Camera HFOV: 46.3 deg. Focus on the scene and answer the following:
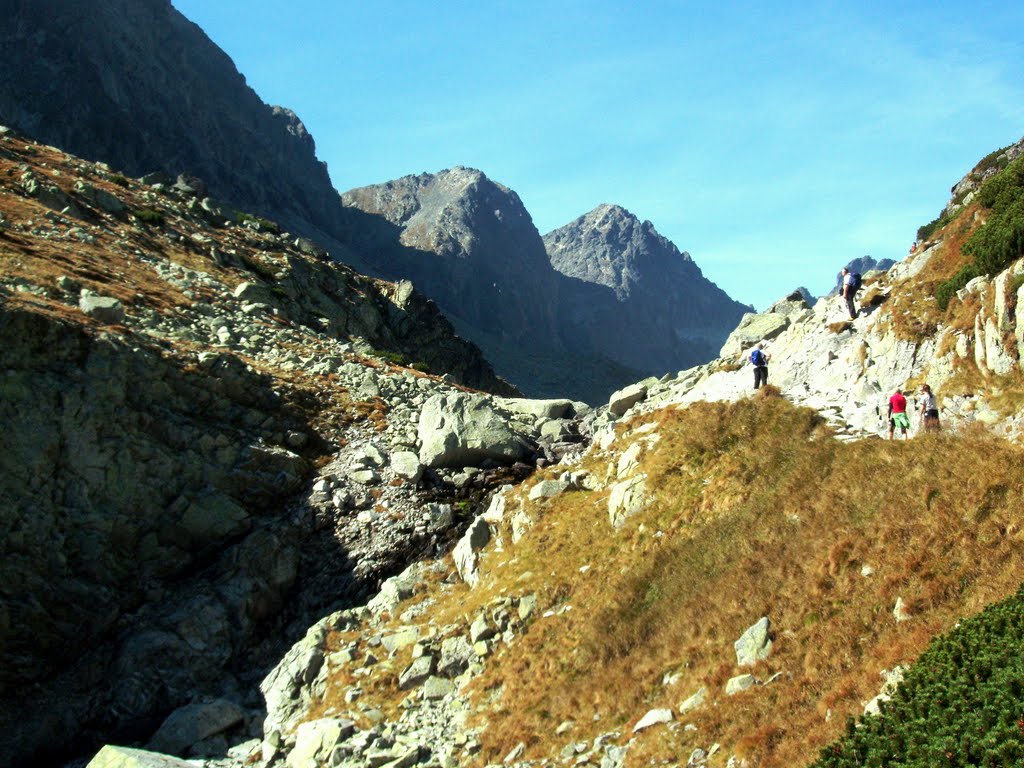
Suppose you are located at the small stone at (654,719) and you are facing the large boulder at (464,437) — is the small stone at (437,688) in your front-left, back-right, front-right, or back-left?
front-left

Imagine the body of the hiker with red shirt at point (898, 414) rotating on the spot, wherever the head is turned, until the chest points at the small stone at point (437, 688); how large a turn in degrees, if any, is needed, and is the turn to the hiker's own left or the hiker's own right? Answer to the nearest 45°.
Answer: approximately 135° to the hiker's own left

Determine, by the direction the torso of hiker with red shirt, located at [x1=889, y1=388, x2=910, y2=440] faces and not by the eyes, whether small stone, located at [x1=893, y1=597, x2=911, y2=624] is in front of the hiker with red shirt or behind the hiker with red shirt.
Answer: behind

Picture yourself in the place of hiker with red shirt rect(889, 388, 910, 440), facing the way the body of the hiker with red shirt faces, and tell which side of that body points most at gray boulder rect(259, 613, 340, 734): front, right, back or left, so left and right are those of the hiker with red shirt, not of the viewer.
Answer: back

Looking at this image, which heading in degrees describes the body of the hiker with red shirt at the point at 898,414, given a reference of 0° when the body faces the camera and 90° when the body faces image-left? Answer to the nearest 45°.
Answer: approximately 180°

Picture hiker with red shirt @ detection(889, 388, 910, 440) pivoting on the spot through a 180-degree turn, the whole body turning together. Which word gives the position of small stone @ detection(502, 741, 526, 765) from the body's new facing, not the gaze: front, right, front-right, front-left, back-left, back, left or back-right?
front-right

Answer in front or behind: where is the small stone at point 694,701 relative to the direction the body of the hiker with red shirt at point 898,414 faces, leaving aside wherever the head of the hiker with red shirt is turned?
behind

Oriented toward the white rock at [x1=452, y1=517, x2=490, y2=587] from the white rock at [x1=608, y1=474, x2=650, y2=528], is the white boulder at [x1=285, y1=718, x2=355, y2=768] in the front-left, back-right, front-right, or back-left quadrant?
front-left
